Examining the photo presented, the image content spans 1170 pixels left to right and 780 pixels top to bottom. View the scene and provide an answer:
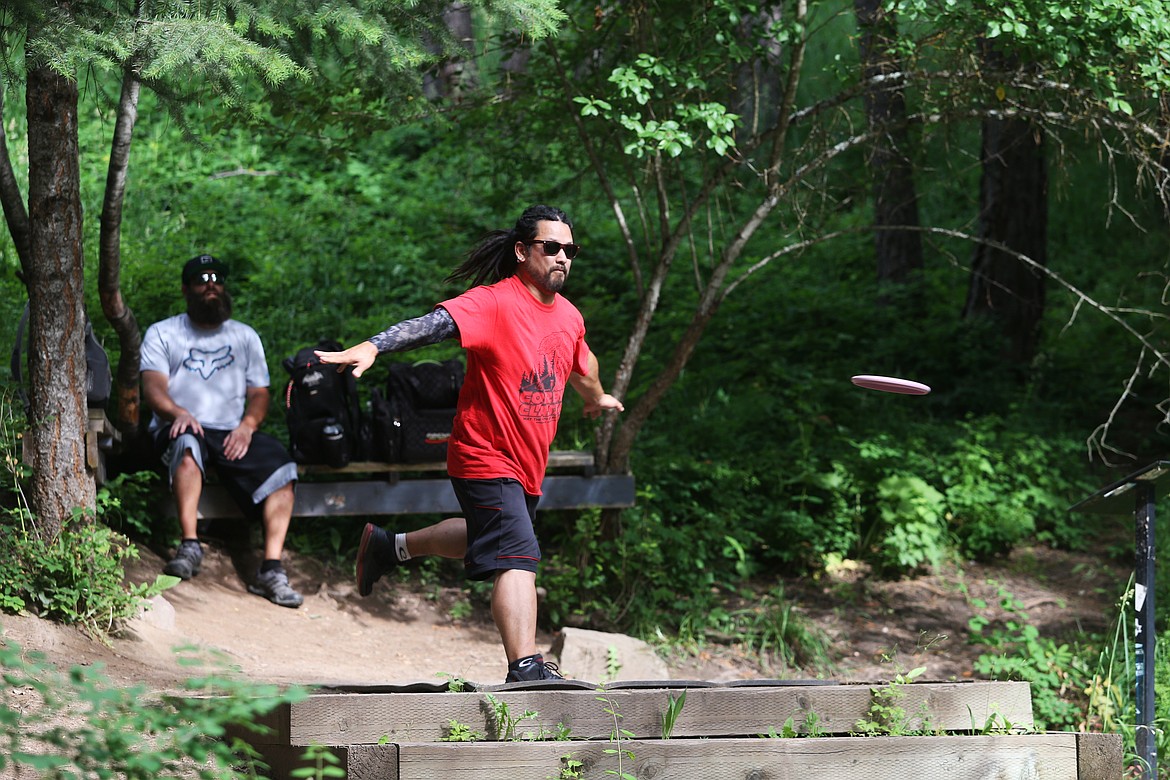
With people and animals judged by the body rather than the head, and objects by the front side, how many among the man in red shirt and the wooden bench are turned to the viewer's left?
0

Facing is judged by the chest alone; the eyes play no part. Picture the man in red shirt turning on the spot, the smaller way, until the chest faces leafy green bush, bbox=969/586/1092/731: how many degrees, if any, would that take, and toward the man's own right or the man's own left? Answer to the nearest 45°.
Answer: approximately 90° to the man's own left

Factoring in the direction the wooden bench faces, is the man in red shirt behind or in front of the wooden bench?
in front

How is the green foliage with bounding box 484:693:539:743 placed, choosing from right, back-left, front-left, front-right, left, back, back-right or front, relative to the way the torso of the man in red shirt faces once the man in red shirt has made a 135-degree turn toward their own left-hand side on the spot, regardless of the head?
back

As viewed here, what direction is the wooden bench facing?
toward the camera

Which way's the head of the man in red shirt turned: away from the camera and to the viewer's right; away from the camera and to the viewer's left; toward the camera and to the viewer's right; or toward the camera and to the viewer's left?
toward the camera and to the viewer's right

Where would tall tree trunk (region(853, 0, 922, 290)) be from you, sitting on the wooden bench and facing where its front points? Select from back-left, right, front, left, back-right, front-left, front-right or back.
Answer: left

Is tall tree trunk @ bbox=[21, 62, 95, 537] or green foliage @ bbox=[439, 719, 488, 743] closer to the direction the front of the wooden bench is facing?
the green foliage

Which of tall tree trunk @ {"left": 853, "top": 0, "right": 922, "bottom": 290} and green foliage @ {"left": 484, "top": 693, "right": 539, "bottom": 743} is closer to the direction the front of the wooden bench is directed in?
the green foliage

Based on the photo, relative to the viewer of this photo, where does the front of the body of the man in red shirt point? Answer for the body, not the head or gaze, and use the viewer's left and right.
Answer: facing the viewer and to the right of the viewer

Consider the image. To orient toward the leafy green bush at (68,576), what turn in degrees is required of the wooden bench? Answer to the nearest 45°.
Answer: approximately 45° to its right

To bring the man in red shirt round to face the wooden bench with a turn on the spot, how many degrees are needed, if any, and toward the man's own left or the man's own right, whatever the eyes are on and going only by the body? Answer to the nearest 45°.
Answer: approximately 135° to the man's own left

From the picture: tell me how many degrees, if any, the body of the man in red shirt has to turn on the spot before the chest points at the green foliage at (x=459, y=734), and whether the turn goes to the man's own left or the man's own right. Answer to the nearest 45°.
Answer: approximately 45° to the man's own right

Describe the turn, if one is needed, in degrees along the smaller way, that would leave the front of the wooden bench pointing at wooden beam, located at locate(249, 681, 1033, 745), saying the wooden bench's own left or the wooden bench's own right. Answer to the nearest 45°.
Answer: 0° — it already faces it

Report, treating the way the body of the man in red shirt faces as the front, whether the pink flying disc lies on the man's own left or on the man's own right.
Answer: on the man's own left
